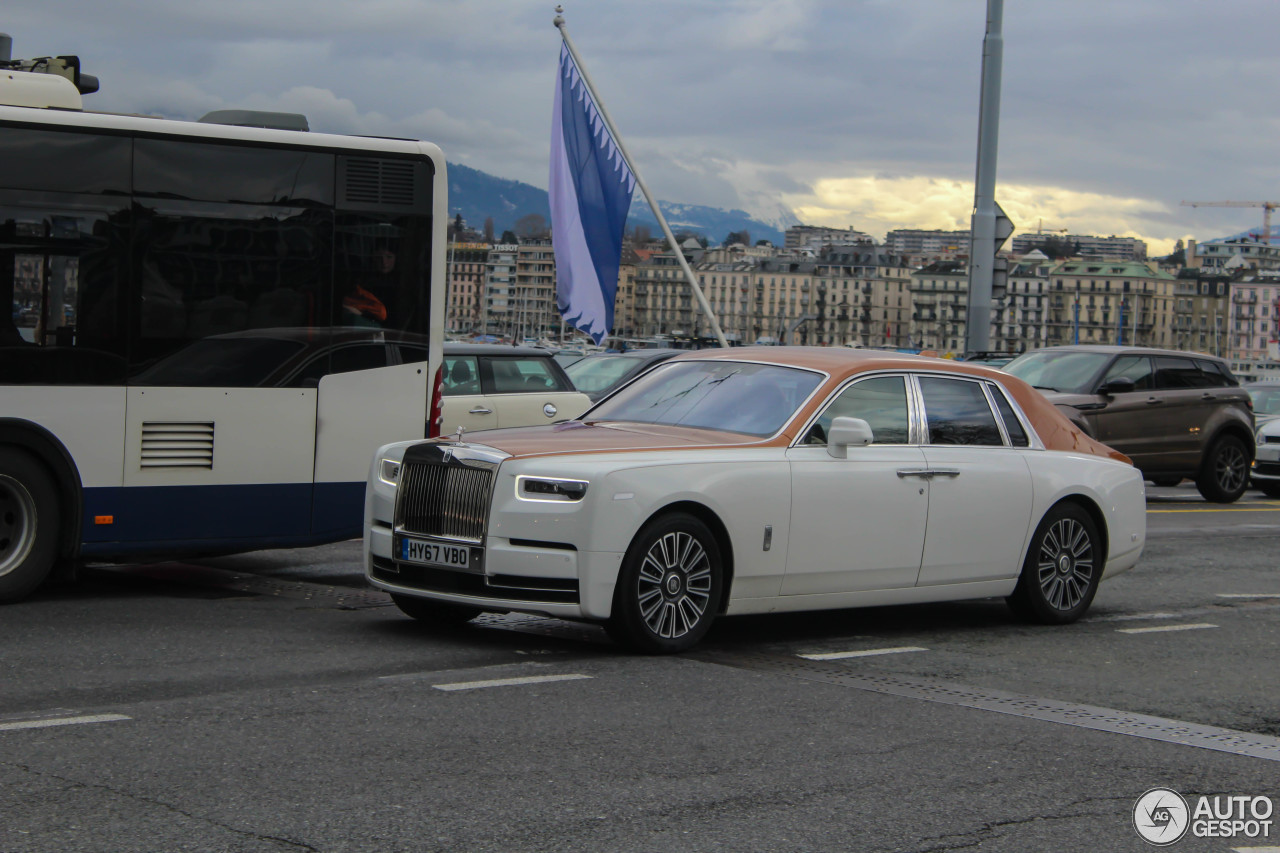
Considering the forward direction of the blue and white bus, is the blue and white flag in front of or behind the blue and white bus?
behind

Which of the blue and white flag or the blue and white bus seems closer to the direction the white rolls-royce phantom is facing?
the blue and white bus

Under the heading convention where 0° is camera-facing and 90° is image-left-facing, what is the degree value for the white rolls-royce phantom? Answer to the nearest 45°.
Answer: approximately 45°

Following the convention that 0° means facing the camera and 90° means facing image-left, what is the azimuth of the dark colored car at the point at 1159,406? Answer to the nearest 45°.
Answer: approximately 45°

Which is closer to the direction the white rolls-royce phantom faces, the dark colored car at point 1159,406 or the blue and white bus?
the blue and white bus

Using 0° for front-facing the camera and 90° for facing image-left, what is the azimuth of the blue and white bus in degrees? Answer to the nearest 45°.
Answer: approximately 45°

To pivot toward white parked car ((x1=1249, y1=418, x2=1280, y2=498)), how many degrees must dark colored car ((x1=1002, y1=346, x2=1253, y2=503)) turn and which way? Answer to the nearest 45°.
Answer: approximately 180°

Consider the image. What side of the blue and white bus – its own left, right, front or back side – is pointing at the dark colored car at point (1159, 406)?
back

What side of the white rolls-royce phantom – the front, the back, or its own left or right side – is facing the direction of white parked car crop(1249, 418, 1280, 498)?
back
